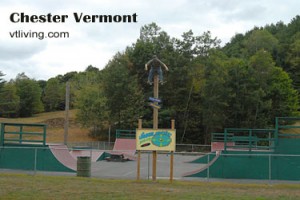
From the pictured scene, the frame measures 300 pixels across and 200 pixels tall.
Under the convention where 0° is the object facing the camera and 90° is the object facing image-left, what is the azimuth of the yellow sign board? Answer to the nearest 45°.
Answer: approximately 0°
